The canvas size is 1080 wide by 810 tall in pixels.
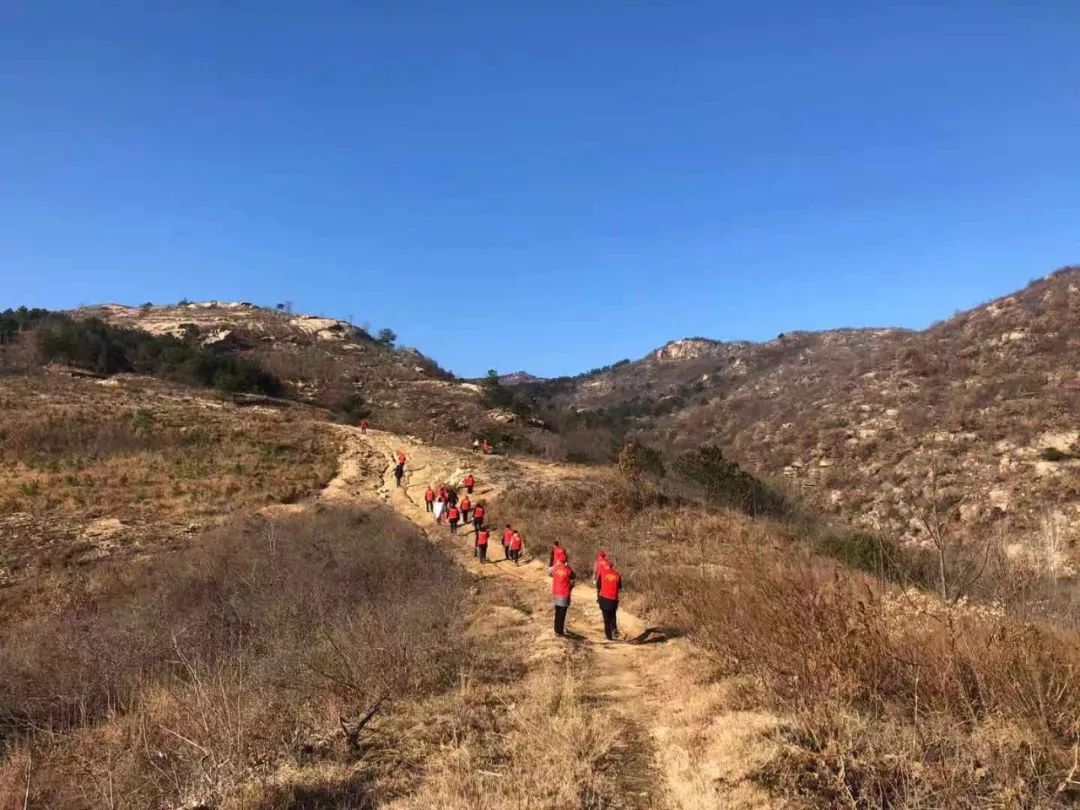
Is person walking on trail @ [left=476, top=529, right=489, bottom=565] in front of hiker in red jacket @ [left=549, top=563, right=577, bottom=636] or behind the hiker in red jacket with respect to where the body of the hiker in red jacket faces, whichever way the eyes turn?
in front

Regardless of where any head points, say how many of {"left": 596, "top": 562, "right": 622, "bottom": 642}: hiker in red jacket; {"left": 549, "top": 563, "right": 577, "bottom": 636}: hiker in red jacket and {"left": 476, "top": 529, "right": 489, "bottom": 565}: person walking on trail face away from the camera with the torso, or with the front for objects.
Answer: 3

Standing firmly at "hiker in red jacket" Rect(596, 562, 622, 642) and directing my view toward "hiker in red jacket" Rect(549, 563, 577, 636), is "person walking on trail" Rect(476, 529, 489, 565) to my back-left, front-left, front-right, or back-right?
front-right

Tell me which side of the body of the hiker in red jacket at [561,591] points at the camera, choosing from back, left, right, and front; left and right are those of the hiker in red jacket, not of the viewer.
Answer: back

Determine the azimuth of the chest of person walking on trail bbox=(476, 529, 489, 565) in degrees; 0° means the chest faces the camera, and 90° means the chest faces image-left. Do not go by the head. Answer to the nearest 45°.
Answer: approximately 180°

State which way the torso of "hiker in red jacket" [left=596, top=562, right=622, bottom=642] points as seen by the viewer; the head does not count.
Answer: away from the camera

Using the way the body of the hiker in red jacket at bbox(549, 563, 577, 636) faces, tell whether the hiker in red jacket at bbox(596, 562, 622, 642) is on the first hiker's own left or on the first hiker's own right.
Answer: on the first hiker's own right

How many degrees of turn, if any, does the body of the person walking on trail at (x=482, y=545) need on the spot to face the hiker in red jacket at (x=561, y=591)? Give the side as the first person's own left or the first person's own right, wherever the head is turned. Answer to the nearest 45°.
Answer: approximately 180°
